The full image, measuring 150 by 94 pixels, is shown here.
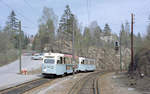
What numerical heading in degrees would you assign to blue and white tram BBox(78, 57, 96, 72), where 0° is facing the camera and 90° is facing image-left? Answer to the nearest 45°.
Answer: approximately 45°

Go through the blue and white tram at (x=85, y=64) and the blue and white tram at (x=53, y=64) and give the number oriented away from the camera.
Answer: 0

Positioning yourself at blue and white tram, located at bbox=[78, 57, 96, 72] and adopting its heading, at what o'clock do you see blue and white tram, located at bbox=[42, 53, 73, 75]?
blue and white tram, located at bbox=[42, 53, 73, 75] is roughly at 11 o'clock from blue and white tram, located at bbox=[78, 57, 96, 72].

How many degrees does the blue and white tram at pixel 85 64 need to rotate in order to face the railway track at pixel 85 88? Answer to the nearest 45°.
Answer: approximately 45° to its left

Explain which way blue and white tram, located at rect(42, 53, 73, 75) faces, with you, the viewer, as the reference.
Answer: facing the viewer and to the left of the viewer

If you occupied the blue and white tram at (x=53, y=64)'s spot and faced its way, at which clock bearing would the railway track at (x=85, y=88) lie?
The railway track is roughly at 10 o'clock from the blue and white tram.

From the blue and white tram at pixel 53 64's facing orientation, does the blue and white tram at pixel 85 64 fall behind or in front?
behind
